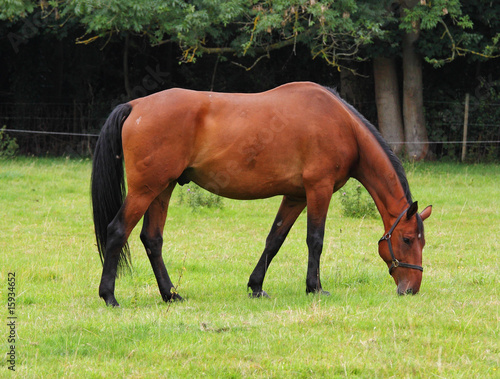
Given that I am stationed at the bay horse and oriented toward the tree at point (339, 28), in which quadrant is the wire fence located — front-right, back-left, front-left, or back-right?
front-left

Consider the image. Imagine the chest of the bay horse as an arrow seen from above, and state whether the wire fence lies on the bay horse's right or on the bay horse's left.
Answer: on the bay horse's left

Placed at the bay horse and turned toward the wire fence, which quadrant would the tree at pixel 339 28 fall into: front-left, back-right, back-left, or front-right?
front-right

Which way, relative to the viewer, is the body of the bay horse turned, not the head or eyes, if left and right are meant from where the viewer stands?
facing to the right of the viewer

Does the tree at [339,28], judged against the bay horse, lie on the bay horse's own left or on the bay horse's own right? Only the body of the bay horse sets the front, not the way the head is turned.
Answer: on the bay horse's own left
